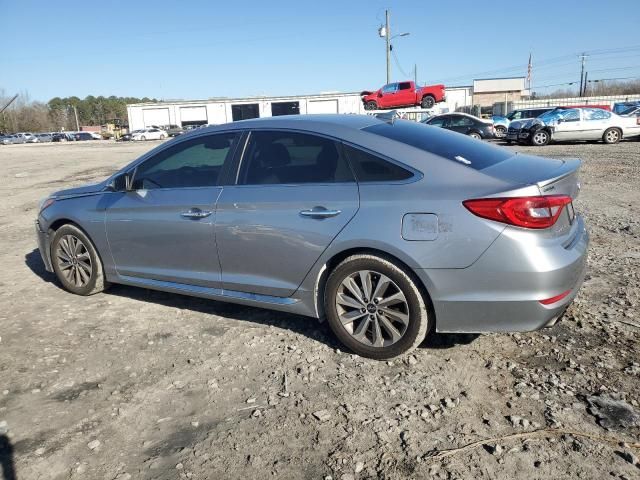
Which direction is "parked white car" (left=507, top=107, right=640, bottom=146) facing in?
to the viewer's left

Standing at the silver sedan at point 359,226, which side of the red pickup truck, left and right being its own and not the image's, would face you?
left

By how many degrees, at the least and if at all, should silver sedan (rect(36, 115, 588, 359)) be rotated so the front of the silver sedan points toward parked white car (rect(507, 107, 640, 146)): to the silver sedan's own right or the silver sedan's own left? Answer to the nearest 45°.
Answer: approximately 90° to the silver sedan's own right

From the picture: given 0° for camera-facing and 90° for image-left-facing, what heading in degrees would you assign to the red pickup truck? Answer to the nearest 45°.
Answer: approximately 90°

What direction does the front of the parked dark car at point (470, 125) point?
to the viewer's left

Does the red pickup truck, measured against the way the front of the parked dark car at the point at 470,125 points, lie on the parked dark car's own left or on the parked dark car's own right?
on the parked dark car's own right

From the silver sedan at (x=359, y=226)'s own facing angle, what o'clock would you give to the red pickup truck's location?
The red pickup truck is roughly at 2 o'clock from the silver sedan.
